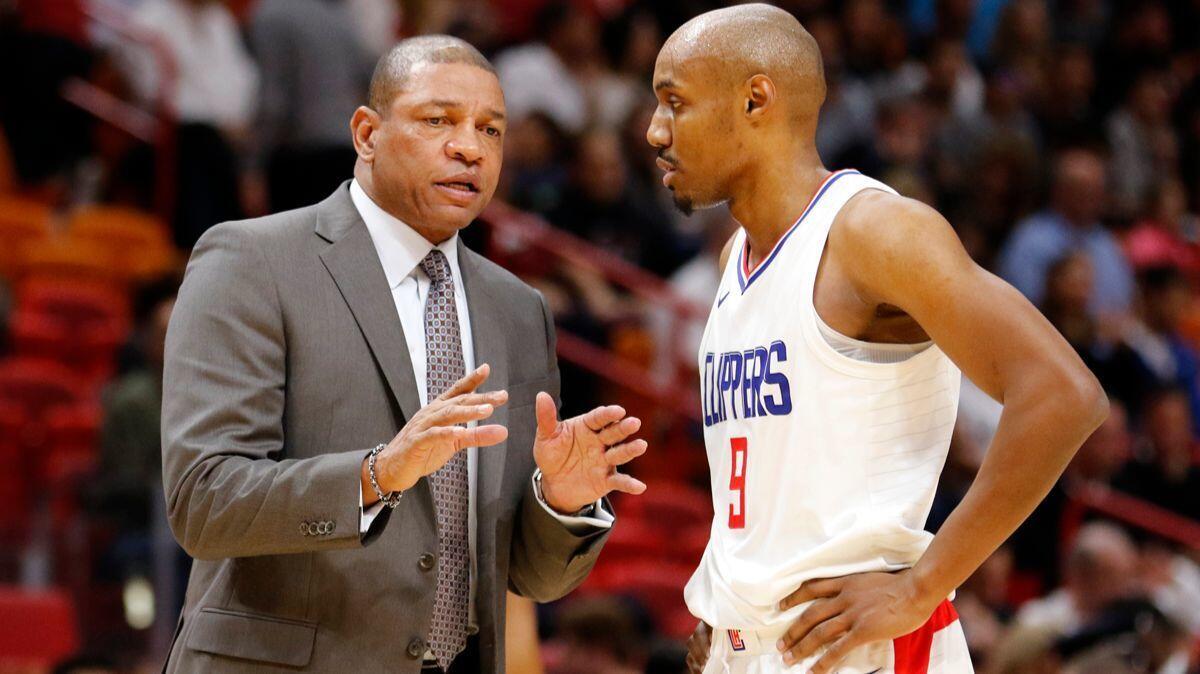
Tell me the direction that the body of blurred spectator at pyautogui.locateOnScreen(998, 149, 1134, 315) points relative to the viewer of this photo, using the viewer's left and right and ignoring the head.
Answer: facing the viewer

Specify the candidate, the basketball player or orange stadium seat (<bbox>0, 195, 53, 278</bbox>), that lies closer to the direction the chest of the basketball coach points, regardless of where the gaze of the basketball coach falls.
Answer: the basketball player

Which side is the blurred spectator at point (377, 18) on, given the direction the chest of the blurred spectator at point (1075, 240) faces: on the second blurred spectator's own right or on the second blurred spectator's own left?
on the second blurred spectator's own right

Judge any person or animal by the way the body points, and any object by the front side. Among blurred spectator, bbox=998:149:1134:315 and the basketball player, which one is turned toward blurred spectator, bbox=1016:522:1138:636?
blurred spectator, bbox=998:149:1134:315

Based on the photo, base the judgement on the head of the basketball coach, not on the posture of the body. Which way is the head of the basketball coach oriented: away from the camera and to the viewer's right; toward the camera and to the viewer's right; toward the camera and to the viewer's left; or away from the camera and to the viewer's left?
toward the camera and to the viewer's right

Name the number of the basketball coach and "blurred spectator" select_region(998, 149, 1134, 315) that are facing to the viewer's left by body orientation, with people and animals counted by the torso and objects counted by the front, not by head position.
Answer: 0

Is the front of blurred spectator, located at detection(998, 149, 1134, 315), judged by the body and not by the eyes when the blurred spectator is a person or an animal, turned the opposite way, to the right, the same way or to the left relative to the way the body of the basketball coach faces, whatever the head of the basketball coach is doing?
to the right

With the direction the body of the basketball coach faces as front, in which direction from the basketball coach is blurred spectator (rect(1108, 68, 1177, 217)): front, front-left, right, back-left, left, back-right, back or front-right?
left

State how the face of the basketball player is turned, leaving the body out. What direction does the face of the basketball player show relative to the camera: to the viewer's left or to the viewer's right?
to the viewer's left

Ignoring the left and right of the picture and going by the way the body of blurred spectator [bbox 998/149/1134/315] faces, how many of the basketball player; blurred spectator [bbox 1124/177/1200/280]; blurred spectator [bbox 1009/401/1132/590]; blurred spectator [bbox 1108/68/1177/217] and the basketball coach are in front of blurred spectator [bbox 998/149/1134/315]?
3

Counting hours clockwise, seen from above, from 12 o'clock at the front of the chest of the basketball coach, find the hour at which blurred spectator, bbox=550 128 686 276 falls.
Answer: The blurred spectator is roughly at 8 o'clock from the basketball coach.

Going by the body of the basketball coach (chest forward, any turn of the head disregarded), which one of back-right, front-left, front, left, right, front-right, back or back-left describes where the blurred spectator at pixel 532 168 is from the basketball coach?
back-left

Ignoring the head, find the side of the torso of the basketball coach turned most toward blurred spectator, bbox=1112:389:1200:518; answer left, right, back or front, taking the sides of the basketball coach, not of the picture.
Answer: left

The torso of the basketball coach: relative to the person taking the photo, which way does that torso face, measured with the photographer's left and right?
facing the viewer and to the right of the viewer

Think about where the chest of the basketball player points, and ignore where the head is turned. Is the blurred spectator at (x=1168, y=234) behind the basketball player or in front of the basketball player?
behind

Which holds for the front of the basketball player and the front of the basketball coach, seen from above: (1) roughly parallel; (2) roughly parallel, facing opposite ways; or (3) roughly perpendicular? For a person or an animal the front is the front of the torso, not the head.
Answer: roughly perpendicular

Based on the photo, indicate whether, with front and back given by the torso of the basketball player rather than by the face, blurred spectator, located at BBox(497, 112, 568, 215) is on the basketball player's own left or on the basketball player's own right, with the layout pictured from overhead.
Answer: on the basketball player's own right
